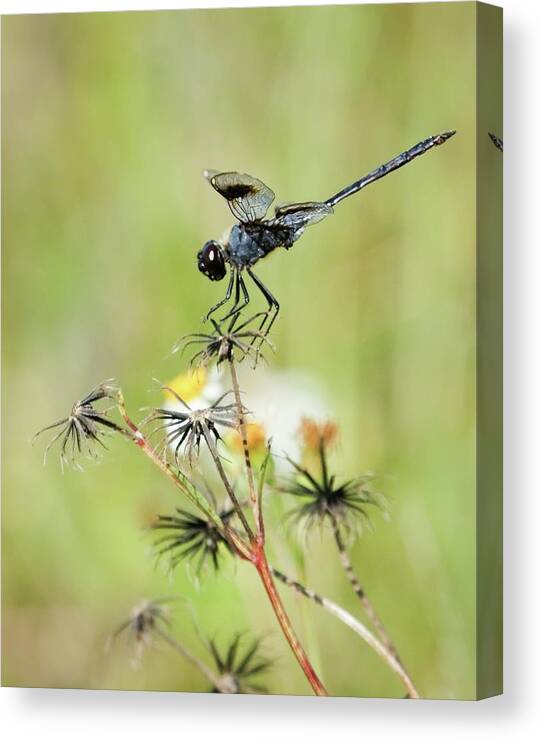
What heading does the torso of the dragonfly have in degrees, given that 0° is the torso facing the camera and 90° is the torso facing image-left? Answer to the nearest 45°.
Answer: approximately 90°

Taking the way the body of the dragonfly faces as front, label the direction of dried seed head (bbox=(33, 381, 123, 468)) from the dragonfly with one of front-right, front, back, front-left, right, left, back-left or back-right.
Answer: front-right
